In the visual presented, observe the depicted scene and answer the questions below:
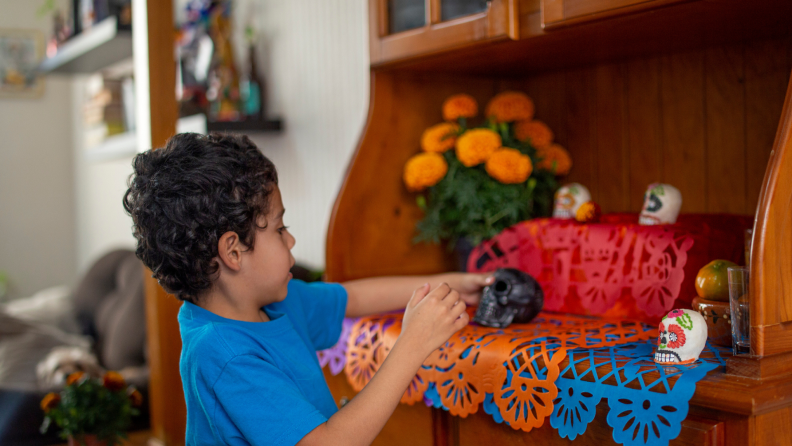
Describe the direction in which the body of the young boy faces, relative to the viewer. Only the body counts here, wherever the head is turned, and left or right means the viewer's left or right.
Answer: facing to the right of the viewer

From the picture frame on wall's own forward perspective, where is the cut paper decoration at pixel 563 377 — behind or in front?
in front

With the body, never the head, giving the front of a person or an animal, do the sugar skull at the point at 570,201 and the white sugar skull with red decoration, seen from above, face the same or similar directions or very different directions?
same or similar directions

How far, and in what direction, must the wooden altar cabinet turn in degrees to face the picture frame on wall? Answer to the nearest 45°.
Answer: approximately 90° to its right

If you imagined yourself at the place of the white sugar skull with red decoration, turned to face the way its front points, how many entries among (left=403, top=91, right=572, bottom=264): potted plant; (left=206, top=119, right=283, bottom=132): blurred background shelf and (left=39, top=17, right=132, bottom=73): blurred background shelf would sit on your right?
3

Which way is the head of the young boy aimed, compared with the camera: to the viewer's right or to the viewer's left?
to the viewer's right

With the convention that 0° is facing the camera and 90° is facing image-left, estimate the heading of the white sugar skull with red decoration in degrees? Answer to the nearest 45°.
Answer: approximately 45°

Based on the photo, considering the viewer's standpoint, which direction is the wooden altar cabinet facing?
facing the viewer and to the left of the viewer

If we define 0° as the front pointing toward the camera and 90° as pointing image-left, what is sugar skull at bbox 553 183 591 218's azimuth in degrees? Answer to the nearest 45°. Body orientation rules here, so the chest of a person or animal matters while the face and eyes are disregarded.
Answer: approximately 45°

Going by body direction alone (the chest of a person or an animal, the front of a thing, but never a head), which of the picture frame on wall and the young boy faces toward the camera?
the picture frame on wall

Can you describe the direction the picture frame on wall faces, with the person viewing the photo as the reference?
facing the viewer

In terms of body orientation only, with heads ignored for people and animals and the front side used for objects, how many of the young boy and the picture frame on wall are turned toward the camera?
1

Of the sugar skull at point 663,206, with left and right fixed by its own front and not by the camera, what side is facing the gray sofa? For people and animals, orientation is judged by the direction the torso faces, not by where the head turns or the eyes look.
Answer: right
